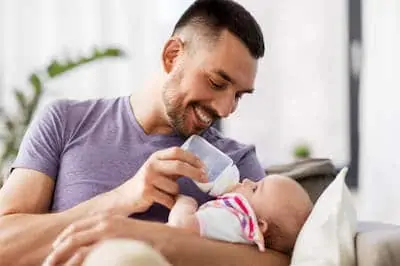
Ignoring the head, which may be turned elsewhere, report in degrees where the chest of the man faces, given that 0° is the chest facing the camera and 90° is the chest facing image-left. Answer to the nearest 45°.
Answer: approximately 315°

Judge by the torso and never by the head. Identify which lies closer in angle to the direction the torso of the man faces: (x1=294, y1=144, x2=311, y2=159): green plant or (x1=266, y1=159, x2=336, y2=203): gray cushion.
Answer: the gray cushion

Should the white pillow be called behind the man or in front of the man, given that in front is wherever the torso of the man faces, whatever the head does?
in front

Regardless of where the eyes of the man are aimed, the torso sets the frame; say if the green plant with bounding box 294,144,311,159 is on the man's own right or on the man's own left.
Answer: on the man's own left

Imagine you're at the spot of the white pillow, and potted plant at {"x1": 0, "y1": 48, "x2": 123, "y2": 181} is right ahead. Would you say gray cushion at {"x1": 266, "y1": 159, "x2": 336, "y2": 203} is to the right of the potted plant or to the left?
right

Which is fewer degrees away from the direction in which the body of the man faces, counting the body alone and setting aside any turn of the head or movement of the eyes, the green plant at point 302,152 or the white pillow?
the white pillow

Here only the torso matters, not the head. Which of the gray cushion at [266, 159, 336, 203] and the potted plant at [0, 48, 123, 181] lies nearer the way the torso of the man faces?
the gray cushion

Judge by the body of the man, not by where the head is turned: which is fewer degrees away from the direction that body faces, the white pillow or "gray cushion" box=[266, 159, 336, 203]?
the white pillow
